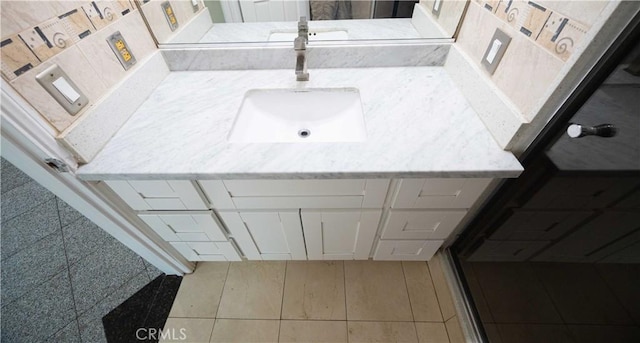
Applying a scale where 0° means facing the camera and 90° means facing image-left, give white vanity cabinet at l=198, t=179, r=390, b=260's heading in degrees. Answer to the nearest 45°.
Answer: approximately 0°
